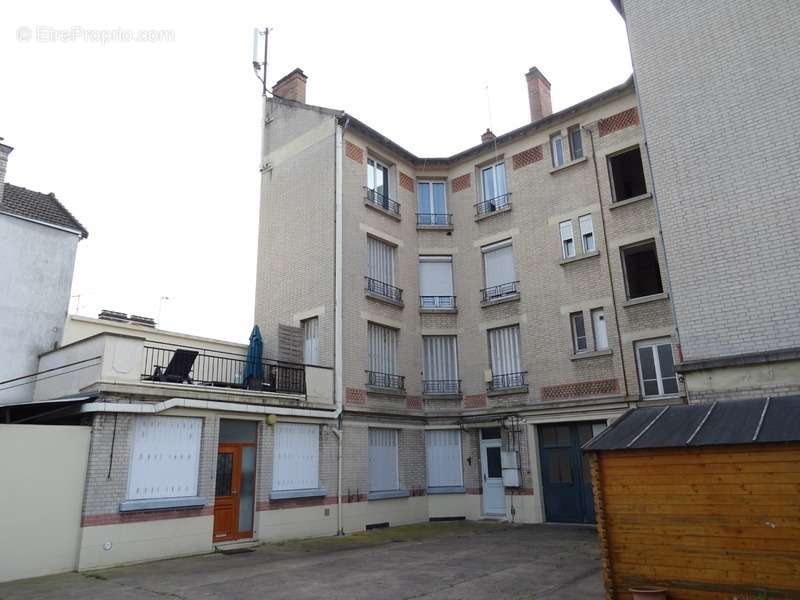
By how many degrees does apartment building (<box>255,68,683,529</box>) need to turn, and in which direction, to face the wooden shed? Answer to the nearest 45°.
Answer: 0° — it already faces it

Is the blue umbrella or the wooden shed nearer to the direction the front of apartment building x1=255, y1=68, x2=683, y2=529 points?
the wooden shed

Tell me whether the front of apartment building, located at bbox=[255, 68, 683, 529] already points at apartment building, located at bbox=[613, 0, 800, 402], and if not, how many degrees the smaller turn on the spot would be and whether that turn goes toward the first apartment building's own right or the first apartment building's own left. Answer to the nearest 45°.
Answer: approximately 45° to the first apartment building's own left

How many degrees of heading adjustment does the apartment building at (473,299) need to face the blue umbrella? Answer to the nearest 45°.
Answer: approximately 90° to its right

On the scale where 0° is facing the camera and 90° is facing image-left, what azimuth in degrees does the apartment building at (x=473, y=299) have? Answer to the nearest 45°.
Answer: approximately 0°
